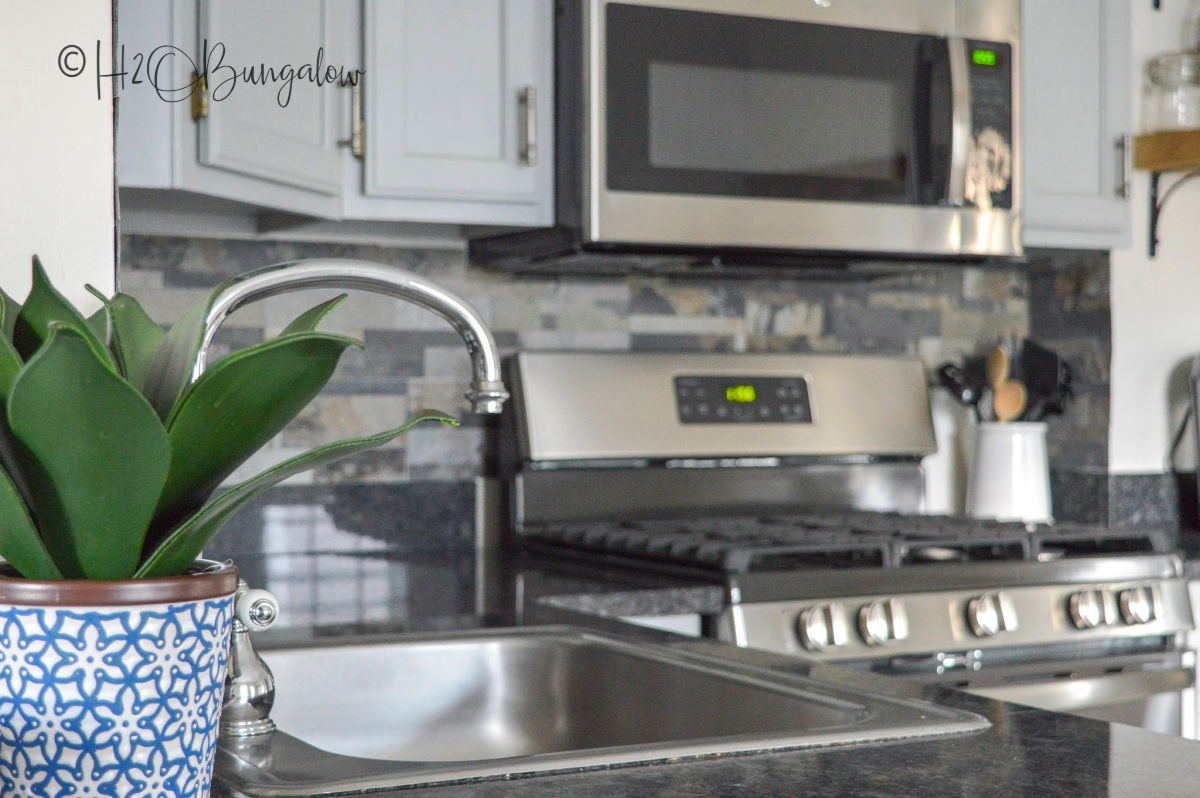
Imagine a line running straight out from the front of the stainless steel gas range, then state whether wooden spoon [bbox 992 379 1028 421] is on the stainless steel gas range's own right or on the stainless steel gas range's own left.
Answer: on the stainless steel gas range's own left

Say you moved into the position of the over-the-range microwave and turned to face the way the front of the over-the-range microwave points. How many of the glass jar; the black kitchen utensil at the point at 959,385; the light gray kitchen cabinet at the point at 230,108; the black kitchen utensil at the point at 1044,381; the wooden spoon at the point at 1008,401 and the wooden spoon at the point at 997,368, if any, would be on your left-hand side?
5

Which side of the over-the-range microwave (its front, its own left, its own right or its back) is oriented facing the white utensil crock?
left

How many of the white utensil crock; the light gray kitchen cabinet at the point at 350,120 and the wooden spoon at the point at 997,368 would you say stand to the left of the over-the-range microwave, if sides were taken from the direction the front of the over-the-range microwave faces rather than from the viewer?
2

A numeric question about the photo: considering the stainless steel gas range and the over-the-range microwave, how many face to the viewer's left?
0

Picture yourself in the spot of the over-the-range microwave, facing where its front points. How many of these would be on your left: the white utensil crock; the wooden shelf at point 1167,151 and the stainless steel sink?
2

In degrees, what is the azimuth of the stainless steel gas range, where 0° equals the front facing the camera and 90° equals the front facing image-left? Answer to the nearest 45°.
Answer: approximately 315°

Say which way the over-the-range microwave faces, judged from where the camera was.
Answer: facing the viewer and to the right of the viewer

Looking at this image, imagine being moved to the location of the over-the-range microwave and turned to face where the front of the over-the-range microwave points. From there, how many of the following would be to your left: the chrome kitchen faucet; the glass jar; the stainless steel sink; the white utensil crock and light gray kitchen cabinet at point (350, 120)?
2

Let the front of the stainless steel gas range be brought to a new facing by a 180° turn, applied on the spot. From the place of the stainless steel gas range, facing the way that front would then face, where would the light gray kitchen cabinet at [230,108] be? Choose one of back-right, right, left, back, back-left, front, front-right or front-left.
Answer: left
